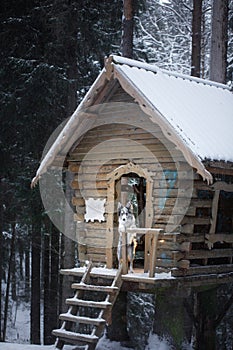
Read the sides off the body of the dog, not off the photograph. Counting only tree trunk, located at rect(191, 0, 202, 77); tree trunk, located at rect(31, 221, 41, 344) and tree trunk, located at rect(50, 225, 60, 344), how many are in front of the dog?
0

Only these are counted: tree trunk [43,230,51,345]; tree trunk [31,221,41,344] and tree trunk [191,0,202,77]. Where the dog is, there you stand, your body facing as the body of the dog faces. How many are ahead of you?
0

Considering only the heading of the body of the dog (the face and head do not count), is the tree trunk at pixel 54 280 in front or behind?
behind

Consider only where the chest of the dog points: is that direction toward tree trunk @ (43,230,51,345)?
no

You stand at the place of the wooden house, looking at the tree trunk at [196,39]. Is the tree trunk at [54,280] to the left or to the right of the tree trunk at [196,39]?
left

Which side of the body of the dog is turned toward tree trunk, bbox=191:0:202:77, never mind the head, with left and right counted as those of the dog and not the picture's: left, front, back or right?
back

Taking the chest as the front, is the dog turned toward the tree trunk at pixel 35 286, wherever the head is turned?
no

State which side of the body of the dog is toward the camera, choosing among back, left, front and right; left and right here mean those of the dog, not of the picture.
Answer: front
